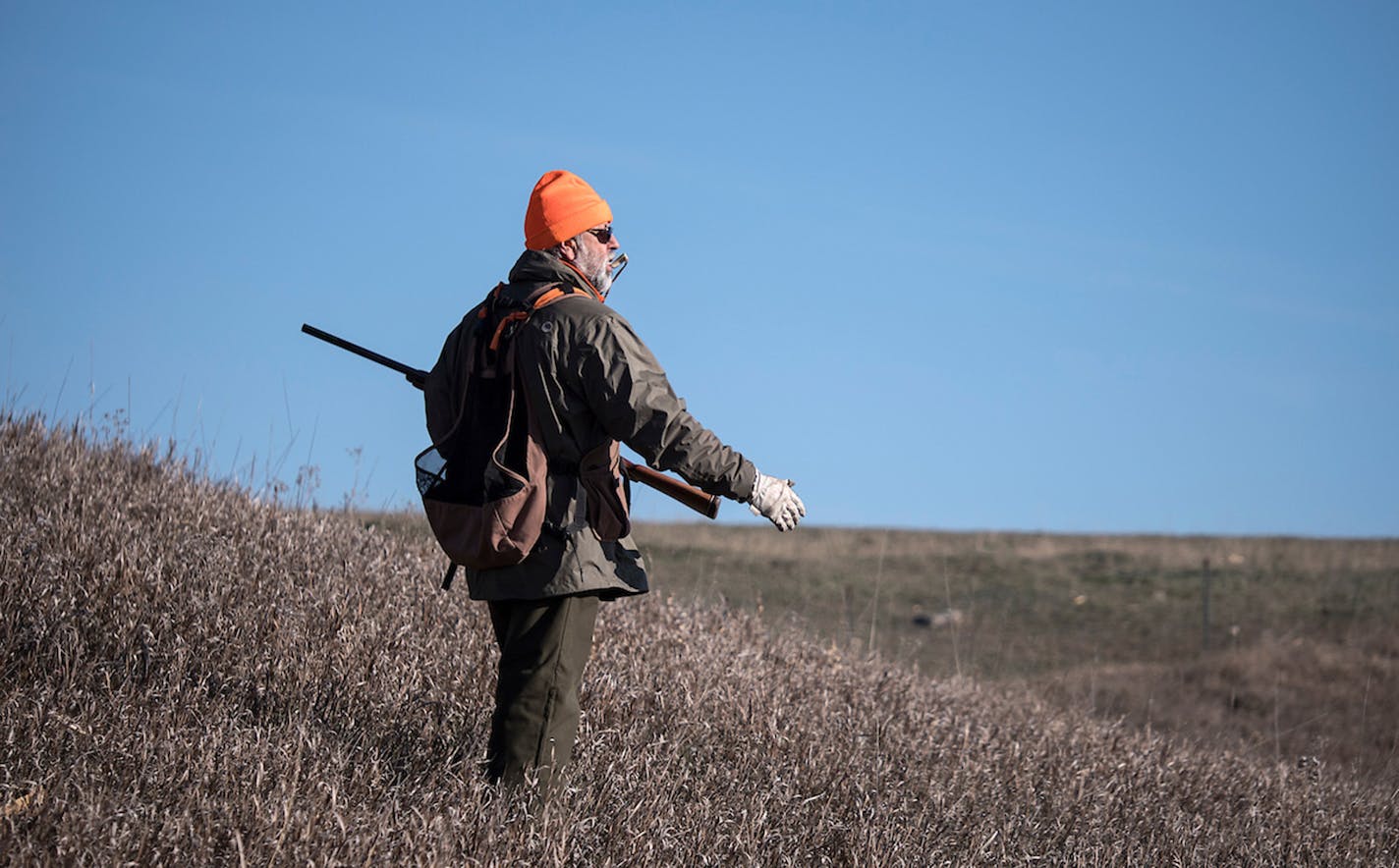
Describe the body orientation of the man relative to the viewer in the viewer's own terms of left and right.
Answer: facing away from the viewer and to the right of the viewer

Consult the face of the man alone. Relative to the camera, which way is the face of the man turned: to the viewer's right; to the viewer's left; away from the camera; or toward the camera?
to the viewer's right
